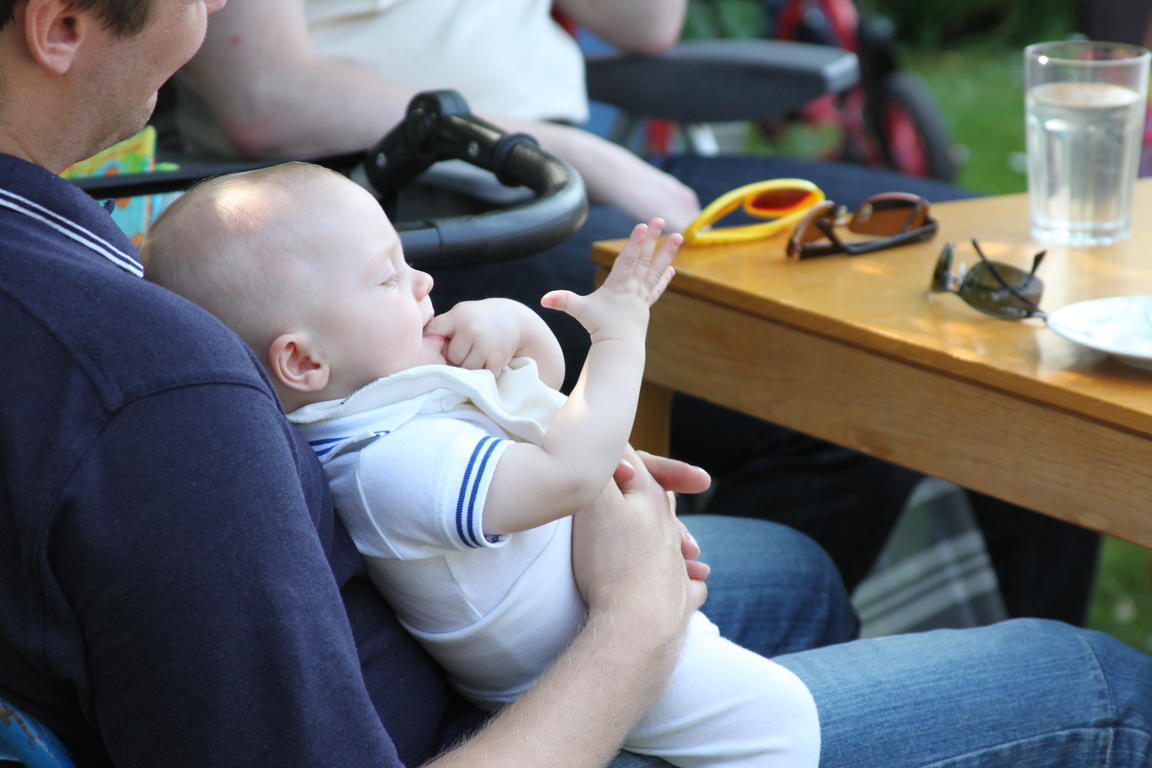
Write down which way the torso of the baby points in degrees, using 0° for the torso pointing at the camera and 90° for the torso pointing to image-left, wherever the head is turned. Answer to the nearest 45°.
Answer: approximately 270°

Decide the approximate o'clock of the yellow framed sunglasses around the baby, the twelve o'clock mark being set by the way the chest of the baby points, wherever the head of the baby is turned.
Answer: The yellow framed sunglasses is roughly at 10 o'clock from the baby.

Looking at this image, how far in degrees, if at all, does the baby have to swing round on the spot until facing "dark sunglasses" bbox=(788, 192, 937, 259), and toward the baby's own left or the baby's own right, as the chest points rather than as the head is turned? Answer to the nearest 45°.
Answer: approximately 45° to the baby's own left

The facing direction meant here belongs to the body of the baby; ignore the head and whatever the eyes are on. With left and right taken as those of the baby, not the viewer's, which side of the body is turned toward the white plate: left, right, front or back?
front

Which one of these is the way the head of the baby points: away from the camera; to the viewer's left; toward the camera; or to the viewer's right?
to the viewer's right

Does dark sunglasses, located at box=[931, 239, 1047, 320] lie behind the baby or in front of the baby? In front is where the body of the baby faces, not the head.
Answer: in front

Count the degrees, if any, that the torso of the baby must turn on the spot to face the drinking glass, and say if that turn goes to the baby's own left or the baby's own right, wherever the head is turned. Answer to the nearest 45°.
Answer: approximately 45° to the baby's own left
